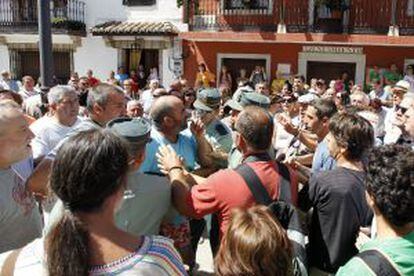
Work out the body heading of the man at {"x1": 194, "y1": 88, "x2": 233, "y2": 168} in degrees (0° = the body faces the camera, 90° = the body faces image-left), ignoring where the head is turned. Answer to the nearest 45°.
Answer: approximately 90°

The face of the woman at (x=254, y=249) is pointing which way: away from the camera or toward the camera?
away from the camera

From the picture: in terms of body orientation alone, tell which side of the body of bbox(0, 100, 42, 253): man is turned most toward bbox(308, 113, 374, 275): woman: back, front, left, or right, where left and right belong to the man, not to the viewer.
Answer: front

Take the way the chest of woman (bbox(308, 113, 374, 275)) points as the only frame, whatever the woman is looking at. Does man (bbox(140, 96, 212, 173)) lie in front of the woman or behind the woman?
in front

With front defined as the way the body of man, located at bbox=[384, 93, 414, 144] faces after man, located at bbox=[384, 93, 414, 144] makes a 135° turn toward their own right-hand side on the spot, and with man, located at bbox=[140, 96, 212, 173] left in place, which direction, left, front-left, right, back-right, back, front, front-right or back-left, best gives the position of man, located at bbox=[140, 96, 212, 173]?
back-left

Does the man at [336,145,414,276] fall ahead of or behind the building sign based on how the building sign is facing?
ahead

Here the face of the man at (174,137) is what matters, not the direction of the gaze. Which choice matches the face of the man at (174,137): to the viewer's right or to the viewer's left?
to the viewer's right

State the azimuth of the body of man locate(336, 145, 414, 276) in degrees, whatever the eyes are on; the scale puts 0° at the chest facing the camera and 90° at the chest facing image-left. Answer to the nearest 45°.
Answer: approximately 180°

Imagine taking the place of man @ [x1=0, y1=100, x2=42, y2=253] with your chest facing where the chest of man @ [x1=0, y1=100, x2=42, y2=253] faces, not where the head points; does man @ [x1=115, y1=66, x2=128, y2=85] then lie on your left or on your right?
on your left

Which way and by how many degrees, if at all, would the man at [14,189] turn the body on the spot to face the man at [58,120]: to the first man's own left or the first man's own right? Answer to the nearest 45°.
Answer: approximately 90° to the first man's own left

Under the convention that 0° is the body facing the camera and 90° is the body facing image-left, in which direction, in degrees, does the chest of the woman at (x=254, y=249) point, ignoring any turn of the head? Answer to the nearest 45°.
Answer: approximately 180°

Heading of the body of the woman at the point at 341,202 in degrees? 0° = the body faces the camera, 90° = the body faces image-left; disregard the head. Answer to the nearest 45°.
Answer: approximately 135°

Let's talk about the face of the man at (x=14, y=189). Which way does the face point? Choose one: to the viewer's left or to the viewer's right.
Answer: to the viewer's right

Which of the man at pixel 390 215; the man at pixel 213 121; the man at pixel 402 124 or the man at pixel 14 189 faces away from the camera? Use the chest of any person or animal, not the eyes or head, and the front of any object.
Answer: the man at pixel 390 215
